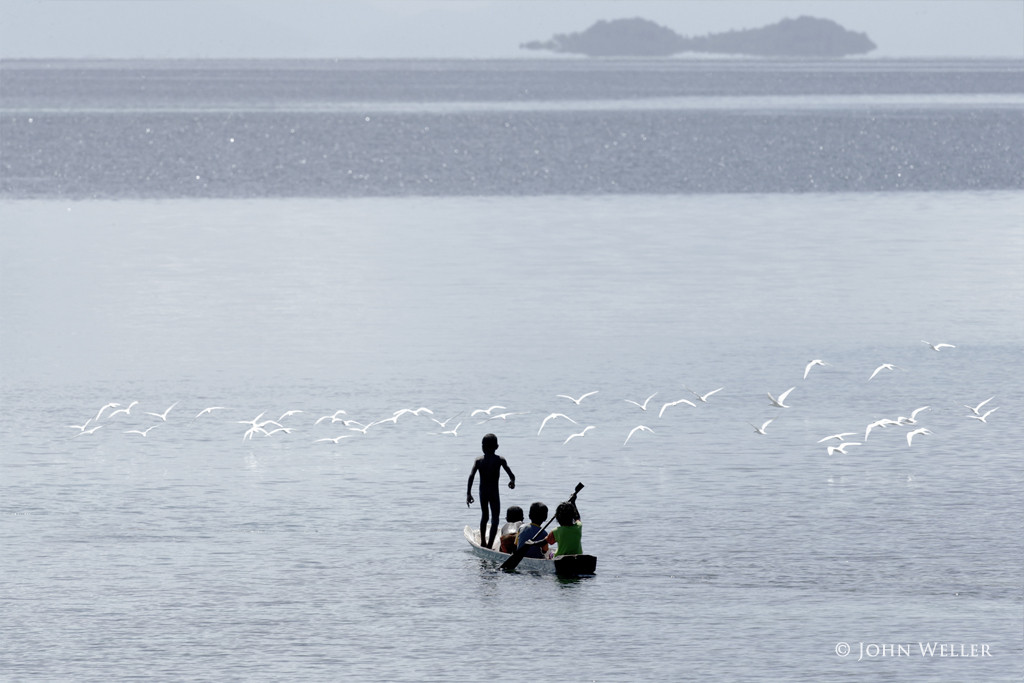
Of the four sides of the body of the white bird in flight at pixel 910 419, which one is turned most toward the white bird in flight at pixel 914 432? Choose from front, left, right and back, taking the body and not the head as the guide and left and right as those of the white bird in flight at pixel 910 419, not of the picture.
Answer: left

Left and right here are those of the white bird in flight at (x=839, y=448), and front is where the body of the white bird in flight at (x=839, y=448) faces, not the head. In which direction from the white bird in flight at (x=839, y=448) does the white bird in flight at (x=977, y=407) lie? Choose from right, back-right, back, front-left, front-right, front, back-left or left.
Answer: back-right

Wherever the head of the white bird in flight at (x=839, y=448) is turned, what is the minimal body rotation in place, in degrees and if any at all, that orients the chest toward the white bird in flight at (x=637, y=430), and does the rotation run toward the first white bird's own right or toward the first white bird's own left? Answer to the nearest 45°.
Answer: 0° — it already faces it

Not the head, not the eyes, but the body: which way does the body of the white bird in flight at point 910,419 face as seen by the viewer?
to the viewer's left

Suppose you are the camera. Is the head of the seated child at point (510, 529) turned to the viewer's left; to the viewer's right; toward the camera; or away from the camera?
away from the camera

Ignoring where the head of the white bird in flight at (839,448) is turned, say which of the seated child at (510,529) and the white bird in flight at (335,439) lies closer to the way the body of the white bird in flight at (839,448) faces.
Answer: the white bird in flight

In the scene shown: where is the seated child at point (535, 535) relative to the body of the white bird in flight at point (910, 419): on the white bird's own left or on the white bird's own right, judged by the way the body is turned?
on the white bird's own left

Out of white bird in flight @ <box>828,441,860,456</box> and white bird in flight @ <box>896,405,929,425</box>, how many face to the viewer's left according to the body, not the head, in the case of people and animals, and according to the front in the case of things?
2

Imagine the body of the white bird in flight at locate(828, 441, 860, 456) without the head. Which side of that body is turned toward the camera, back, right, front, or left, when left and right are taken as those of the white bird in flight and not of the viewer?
left

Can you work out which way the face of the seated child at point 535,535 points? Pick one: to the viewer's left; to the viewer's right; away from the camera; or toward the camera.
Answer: away from the camera

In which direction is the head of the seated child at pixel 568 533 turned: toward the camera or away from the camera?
away from the camera

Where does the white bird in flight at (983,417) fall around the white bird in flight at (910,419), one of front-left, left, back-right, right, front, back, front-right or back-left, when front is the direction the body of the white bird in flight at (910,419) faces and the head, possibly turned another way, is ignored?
back-right
